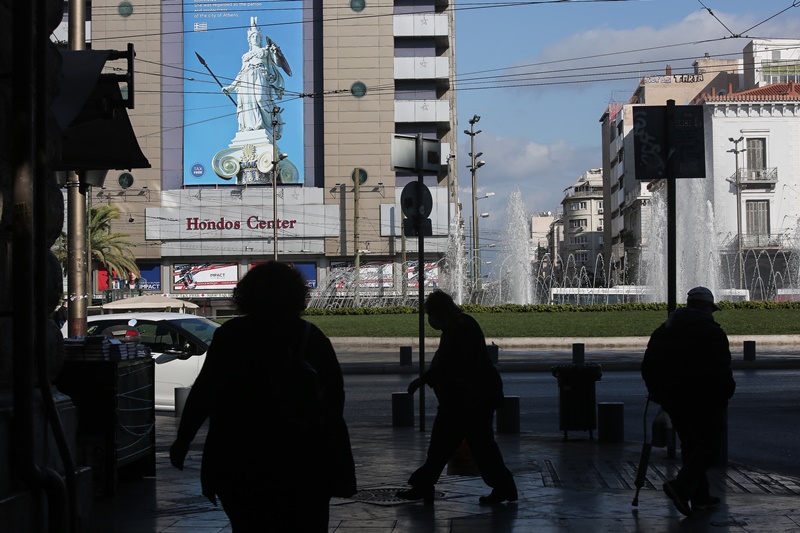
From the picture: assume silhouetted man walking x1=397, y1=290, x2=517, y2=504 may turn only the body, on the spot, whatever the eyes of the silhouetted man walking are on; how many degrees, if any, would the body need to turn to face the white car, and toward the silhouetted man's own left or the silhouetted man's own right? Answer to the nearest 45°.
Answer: approximately 45° to the silhouetted man's own right

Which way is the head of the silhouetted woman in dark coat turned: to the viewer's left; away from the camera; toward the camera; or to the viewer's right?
away from the camera

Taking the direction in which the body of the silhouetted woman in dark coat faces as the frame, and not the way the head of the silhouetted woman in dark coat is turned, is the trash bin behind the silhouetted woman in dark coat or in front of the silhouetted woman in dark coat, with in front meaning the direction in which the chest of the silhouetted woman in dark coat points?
in front

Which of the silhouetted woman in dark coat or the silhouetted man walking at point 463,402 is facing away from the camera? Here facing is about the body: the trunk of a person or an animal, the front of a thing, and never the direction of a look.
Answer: the silhouetted woman in dark coat

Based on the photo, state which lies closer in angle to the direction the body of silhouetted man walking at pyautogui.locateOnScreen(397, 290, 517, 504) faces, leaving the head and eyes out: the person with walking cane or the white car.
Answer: the white car

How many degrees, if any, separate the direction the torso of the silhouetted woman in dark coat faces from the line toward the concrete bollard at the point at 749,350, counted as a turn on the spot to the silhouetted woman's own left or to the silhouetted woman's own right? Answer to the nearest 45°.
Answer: approximately 45° to the silhouetted woman's own right

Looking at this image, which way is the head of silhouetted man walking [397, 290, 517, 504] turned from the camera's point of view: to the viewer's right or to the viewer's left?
to the viewer's left

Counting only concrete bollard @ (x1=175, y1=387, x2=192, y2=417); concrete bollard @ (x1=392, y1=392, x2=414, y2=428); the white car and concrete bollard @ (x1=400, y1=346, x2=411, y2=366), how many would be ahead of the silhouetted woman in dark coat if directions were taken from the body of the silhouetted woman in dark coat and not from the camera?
4

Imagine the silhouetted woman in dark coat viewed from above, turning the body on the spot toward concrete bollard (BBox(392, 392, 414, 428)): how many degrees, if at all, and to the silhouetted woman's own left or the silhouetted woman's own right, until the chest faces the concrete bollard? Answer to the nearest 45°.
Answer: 0° — they already face it

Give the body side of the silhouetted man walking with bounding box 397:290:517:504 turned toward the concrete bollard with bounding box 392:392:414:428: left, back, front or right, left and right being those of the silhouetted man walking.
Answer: right

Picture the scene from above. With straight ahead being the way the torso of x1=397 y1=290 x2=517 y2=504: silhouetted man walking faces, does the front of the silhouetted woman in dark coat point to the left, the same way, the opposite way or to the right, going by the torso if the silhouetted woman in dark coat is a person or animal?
to the right

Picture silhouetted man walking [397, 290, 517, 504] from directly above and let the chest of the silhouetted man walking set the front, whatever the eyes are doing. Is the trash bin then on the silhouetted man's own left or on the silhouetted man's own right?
on the silhouetted man's own right

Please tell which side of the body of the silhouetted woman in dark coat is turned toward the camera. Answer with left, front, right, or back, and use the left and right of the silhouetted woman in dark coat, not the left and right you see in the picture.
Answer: back

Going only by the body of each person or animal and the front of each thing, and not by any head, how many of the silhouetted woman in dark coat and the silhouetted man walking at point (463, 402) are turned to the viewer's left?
1

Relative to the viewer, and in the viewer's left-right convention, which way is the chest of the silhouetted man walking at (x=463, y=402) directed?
facing to the left of the viewer
